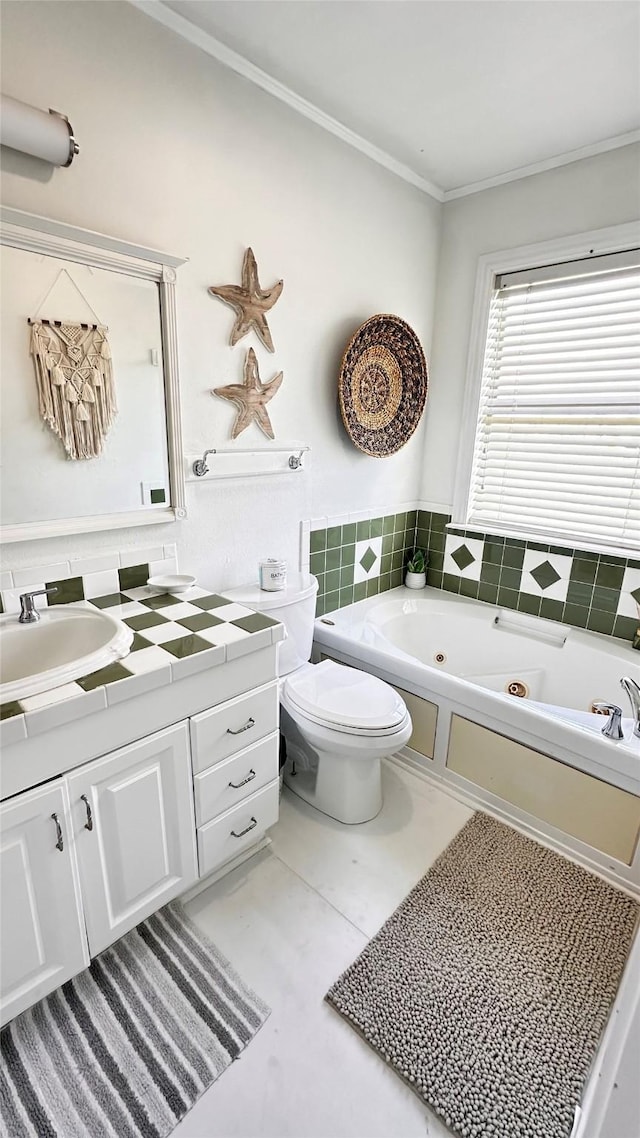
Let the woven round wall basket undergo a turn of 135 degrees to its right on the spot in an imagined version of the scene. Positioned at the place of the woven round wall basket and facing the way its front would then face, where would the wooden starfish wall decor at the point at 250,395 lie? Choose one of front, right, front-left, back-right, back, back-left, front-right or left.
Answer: front-left

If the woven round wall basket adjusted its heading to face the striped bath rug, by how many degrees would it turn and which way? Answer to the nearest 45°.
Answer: approximately 45° to its right

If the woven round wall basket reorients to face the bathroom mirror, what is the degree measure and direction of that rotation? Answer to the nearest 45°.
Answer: approximately 90° to its right

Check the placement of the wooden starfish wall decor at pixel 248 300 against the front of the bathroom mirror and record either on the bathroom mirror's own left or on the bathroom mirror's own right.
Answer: on the bathroom mirror's own left

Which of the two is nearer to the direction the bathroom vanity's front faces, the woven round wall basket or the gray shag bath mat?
the gray shag bath mat

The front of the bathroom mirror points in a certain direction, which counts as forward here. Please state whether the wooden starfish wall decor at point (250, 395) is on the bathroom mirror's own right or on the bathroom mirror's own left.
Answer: on the bathroom mirror's own left

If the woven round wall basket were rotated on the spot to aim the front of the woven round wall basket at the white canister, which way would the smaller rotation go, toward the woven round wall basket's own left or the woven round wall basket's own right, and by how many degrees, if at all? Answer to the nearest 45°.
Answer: approximately 90° to the woven round wall basket's own right

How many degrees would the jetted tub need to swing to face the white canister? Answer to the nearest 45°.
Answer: approximately 45° to its right

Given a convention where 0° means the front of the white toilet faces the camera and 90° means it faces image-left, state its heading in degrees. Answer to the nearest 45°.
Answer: approximately 315°
